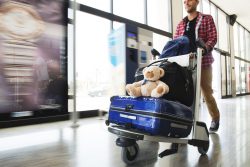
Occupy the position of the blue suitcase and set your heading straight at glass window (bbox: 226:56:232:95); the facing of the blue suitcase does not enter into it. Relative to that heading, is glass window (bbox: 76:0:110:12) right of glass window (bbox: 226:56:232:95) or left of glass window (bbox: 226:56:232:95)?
left

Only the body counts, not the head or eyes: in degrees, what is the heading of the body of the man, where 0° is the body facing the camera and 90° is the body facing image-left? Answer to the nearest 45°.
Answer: approximately 45°

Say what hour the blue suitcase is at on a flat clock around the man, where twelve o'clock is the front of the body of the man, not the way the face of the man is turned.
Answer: The blue suitcase is roughly at 11 o'clock from the man.

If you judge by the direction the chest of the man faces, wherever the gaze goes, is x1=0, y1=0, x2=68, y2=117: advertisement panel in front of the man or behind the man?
in front

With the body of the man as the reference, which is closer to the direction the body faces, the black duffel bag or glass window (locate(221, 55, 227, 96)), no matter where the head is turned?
the black duffel bag

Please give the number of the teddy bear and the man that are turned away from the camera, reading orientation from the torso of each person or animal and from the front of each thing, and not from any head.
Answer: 0

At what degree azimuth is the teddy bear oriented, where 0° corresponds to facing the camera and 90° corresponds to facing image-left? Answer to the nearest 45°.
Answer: approximately 45°
